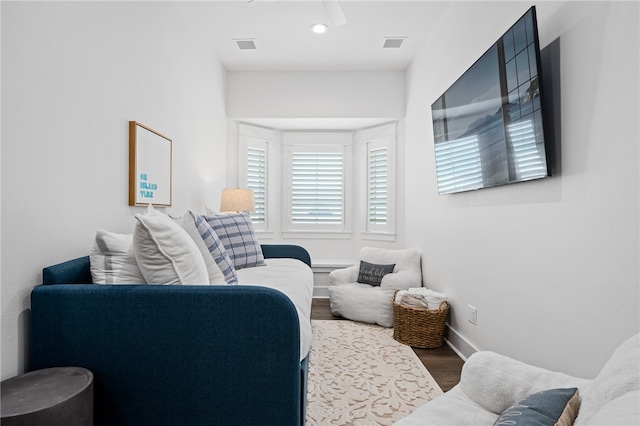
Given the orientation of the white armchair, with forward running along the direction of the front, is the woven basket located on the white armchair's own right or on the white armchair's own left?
on the white armchair's own left

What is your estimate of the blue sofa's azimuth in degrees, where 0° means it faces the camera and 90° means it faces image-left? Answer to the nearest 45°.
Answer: approximately 270°

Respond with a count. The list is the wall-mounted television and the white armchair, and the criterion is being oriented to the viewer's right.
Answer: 0

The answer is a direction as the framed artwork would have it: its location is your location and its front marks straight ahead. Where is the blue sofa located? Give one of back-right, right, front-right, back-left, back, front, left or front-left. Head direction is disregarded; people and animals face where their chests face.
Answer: front-right

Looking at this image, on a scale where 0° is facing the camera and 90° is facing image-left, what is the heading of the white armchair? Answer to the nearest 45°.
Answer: approximately 45°

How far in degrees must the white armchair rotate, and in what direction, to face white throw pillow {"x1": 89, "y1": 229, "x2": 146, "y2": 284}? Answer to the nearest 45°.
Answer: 0° — it already faces it

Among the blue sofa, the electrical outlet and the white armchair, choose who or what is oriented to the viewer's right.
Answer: the blue sofa

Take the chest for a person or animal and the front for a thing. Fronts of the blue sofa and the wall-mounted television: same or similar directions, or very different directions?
very different directions

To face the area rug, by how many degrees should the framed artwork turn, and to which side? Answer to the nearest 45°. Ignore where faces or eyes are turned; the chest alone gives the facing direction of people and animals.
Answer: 0° — it already faces it

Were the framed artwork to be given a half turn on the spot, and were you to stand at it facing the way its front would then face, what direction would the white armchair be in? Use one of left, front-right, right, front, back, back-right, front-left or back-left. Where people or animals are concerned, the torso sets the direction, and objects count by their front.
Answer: back-right

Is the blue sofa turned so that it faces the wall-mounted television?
yes

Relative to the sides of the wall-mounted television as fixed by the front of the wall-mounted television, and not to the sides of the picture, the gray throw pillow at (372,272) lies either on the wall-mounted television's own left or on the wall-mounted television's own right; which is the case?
on the wall-mounted television's own right

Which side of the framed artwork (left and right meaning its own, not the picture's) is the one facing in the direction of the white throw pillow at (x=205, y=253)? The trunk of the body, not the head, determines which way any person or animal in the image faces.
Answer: front

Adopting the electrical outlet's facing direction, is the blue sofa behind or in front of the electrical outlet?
in front

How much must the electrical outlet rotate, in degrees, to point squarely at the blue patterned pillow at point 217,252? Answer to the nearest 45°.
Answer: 0° — it already faces it

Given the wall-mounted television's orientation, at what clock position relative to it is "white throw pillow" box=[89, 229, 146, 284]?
The white throw pillow is roughly at 12 o'clock from the wall-mounted television.
